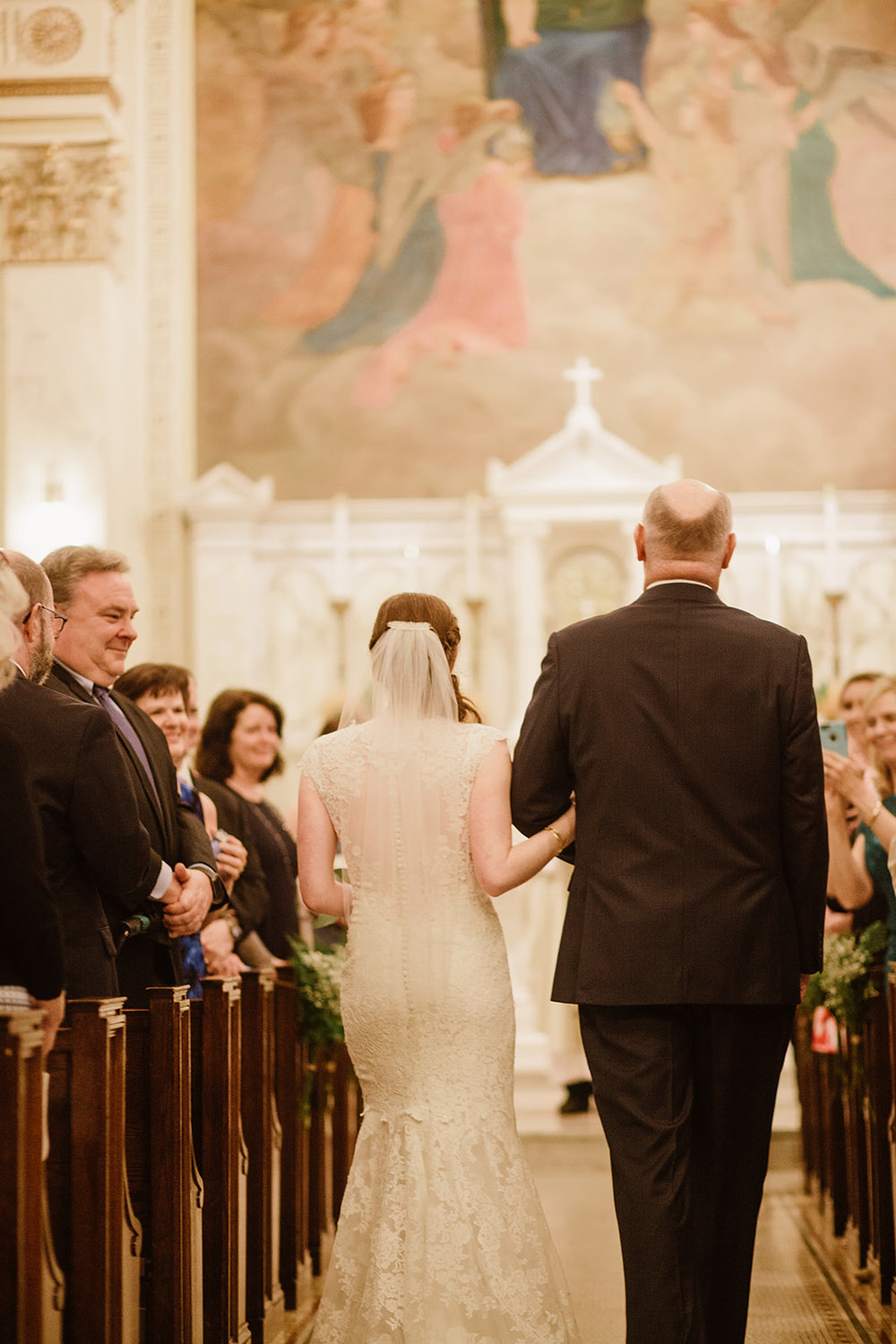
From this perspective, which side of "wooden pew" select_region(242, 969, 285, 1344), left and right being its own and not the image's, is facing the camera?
back

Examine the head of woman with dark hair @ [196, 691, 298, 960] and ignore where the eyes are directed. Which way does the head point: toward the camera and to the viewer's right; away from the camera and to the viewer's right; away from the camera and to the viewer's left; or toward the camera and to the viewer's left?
toward the camera and to the viewer's right

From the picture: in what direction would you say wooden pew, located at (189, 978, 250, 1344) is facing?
away from the camera

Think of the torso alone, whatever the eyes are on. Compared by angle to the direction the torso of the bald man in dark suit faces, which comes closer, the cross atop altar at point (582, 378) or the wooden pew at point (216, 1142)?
the cross atop altar

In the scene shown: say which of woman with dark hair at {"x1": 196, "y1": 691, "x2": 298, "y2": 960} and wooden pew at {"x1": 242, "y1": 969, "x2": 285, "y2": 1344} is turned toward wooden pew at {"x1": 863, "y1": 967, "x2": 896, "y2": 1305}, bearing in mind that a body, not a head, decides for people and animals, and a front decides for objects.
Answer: the woman with dark hair

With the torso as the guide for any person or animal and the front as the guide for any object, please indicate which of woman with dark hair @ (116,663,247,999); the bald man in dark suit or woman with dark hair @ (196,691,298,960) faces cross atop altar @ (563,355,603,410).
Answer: the bald man in dark suit

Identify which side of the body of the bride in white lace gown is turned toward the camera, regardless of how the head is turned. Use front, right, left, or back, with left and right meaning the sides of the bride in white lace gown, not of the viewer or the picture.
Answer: back

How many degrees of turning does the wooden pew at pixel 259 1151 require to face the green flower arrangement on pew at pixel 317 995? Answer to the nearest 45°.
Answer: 0° — it already faces it

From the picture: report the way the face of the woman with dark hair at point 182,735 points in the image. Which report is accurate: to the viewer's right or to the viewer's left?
to the viewer's right

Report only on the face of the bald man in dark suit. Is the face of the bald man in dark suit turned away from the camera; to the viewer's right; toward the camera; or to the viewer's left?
away from the camera

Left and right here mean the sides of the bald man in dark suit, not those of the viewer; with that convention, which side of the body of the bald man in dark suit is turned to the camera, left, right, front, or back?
back
